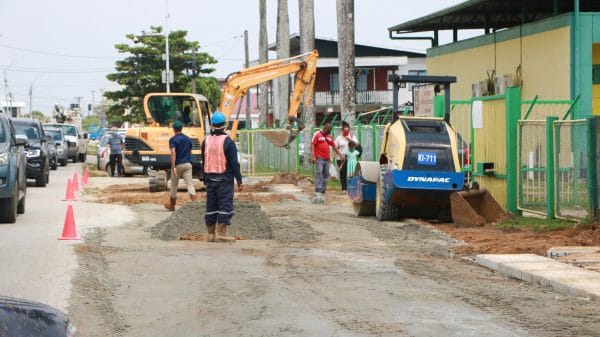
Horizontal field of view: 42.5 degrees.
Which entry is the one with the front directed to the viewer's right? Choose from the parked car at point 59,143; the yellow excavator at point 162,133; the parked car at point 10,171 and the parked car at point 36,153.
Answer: the yellow excavator

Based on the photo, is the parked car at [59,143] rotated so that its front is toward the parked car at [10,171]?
yes

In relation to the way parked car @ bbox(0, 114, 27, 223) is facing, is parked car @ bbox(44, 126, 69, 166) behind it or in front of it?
behind

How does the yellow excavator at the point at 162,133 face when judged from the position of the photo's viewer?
facing to the right of the viewer

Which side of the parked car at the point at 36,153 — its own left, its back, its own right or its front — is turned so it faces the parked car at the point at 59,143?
back

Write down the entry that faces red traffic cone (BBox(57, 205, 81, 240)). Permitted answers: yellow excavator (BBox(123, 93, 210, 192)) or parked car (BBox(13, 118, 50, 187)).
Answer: the parked car

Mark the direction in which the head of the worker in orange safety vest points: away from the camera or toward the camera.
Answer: away from the camera

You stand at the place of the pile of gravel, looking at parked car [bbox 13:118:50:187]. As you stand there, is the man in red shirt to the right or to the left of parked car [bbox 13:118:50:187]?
right

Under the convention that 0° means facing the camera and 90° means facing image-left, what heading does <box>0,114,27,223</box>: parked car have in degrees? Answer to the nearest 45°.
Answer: approximately 0°

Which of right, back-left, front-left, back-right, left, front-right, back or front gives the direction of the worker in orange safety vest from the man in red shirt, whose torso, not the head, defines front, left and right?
front-right
